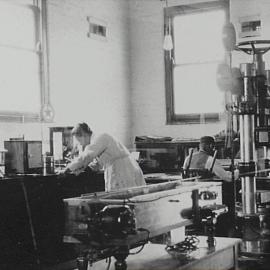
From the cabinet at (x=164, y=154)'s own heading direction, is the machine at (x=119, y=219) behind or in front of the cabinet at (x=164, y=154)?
in front

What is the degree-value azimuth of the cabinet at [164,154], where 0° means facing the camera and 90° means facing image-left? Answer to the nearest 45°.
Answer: approximately 0°

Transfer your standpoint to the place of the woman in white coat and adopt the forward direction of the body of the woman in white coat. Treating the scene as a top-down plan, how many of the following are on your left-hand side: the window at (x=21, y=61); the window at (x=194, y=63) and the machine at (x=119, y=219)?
1

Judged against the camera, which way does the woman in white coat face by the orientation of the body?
to the viewer's left

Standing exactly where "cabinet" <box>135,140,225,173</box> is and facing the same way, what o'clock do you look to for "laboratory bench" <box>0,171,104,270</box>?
The laboratory bench is roughly at 1 o'clock from the cabinet.

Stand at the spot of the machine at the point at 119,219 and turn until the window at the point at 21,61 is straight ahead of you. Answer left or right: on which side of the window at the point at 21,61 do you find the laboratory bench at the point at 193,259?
right

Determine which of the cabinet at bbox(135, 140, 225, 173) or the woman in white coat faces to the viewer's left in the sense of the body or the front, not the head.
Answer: the woman in white coat

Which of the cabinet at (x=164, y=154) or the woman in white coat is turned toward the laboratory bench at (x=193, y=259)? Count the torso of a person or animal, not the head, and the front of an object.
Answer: the cabinet

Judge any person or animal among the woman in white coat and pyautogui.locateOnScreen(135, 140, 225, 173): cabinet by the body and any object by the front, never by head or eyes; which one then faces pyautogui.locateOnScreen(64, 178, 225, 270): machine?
the cabinet

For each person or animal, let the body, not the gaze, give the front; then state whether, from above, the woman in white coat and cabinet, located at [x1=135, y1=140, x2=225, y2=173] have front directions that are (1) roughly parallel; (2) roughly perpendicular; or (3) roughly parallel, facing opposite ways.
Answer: roughly perpendicular

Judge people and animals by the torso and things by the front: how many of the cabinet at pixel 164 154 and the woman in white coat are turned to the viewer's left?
1

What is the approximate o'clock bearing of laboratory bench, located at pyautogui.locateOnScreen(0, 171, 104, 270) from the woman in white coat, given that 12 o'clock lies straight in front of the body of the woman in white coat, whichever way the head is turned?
The laboratory bench is roughly at 11 o'clock from the woman in white coat.

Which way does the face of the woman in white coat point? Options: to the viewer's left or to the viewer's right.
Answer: to the viewer's left
